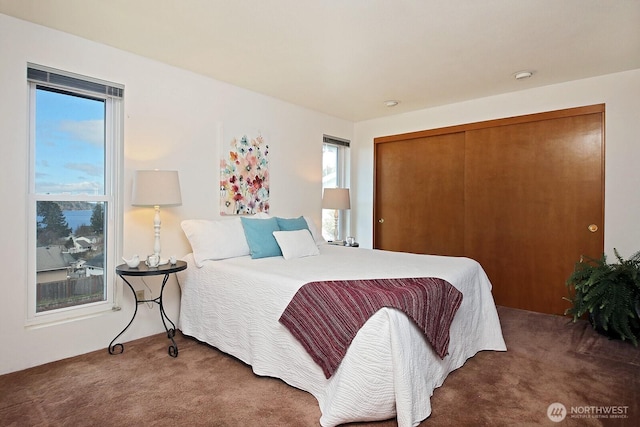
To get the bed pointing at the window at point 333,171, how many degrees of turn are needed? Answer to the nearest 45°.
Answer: approximately 135° to its left

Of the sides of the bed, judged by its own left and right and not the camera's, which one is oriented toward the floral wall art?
back

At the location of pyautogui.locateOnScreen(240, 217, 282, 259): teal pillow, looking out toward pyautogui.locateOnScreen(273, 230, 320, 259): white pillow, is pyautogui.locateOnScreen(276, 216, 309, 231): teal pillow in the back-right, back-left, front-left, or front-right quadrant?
front-left

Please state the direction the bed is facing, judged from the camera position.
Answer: facing the viewer and to the right of the viewer

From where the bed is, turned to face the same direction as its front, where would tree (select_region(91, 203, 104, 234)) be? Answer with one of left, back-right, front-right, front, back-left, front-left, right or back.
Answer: back-right

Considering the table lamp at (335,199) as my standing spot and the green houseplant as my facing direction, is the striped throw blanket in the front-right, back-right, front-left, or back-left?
front-right

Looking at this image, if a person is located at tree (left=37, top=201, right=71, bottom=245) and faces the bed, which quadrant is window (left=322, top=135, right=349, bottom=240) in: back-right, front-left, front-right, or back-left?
front-left

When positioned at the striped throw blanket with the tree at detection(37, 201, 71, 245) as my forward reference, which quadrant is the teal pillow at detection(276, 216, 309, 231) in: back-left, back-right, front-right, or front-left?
front-right
